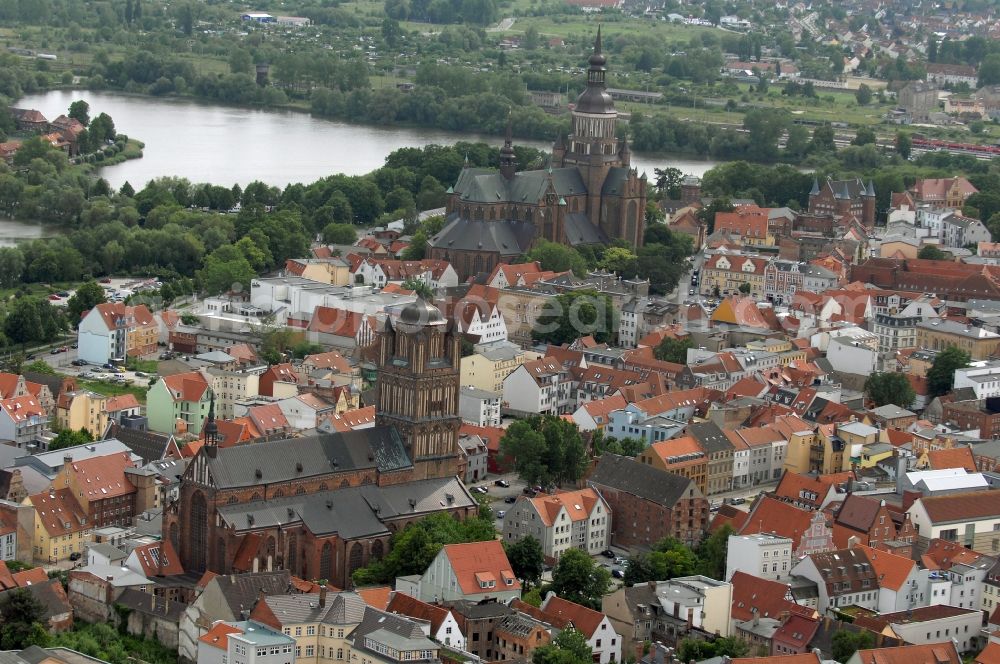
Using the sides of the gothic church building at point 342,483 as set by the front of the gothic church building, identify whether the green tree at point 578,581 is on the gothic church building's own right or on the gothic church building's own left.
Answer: on the gothic church building's own right

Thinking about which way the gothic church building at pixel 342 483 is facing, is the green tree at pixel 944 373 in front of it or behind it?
in front

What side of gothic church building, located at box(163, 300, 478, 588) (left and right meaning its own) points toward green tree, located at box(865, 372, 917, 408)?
front

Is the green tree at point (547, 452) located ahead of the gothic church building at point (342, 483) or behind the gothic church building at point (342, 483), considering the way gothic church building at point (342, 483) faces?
ahead

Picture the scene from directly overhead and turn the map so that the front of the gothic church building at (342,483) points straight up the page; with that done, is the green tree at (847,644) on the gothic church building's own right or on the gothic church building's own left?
on the gothic church building's own right

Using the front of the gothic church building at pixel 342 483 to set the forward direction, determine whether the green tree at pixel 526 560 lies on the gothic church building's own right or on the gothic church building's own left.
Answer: on the gothic church building's own right

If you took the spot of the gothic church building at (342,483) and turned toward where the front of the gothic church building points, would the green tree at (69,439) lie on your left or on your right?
on your left

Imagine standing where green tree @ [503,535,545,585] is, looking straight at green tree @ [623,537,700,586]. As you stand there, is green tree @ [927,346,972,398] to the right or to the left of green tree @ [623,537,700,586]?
left

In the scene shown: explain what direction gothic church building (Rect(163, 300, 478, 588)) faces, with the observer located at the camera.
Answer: facing away from the viewer and to the right of the viewer

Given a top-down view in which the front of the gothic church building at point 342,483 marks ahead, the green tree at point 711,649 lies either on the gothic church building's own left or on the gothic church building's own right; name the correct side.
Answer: on the gothic church building's own right
